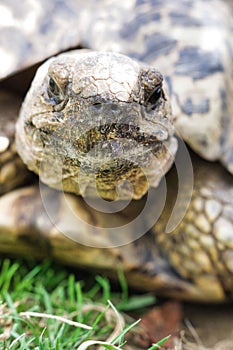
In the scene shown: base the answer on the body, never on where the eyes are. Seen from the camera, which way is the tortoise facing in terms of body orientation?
toward the camera
